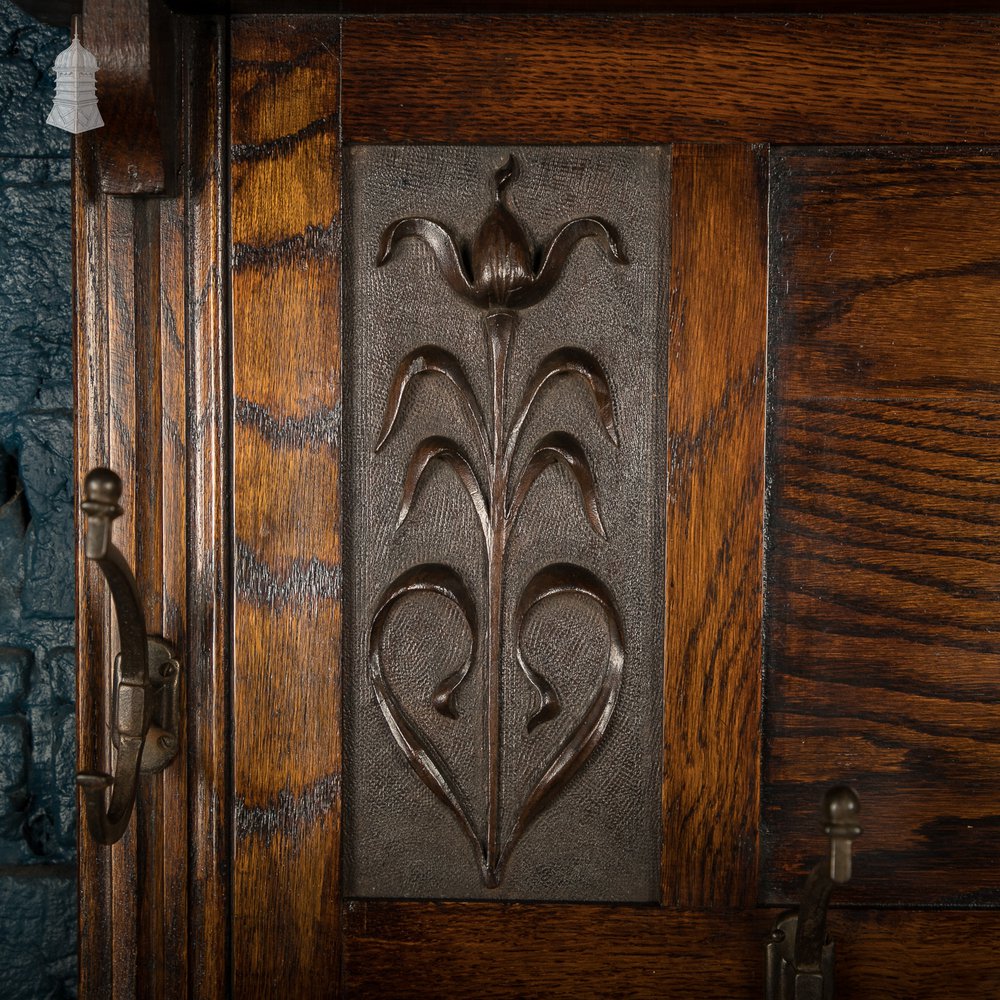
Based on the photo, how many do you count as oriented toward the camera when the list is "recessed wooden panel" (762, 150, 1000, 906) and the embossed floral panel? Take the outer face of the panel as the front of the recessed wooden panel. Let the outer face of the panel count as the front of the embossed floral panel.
2

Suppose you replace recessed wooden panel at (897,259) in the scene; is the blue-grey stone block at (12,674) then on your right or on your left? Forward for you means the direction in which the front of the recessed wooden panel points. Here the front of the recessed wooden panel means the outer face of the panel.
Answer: on your right

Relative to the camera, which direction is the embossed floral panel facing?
toward the camera
